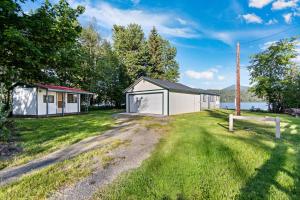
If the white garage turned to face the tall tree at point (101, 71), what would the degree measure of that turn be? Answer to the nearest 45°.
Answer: approximately 90° to its right

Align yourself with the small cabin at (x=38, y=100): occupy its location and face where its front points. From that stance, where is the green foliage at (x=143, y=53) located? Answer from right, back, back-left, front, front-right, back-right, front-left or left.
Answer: left

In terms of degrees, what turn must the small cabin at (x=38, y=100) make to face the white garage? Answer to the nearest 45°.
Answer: approximately 45° to its left

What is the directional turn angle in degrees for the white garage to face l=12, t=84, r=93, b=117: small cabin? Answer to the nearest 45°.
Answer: approximately 45° to its right

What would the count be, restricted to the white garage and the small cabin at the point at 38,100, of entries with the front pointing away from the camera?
0

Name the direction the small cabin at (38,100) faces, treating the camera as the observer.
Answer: facing the viewer and to the right of the viewer

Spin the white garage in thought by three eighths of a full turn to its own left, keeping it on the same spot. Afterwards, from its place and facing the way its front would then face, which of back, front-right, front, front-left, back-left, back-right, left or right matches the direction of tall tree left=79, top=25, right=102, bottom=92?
back-left

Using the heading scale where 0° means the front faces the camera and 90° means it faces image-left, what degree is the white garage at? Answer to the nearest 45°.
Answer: approximately 45°

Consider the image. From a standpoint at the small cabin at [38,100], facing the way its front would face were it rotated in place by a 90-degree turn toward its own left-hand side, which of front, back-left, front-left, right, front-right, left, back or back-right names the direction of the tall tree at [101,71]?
front

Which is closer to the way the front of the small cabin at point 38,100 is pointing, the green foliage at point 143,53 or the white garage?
the white garage

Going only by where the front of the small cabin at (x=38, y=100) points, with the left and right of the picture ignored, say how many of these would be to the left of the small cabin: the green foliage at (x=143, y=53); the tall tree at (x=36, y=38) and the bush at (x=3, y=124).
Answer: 1

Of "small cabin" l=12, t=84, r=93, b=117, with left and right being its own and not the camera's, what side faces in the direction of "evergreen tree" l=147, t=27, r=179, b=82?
left

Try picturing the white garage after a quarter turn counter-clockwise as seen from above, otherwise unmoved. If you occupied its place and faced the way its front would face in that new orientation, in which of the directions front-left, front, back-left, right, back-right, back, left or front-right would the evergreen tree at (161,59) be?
back-left

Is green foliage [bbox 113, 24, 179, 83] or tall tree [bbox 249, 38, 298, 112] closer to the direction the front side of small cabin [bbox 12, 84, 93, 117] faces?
the tall tree

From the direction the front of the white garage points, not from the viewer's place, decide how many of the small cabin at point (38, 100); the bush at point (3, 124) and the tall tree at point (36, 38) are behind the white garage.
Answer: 0

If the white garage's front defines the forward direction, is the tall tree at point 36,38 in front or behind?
in front
